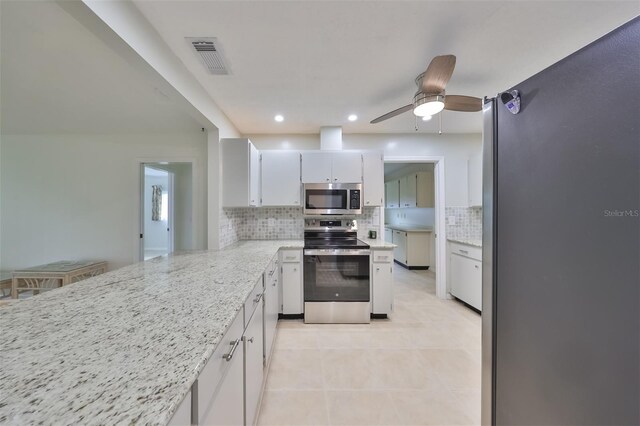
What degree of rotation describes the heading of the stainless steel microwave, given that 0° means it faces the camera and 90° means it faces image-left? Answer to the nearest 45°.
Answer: approximately 0°

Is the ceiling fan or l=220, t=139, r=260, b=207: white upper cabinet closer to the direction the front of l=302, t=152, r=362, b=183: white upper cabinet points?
the ceiling fan

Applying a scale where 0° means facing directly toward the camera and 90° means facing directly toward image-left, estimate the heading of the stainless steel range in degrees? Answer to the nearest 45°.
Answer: approximately 0°
